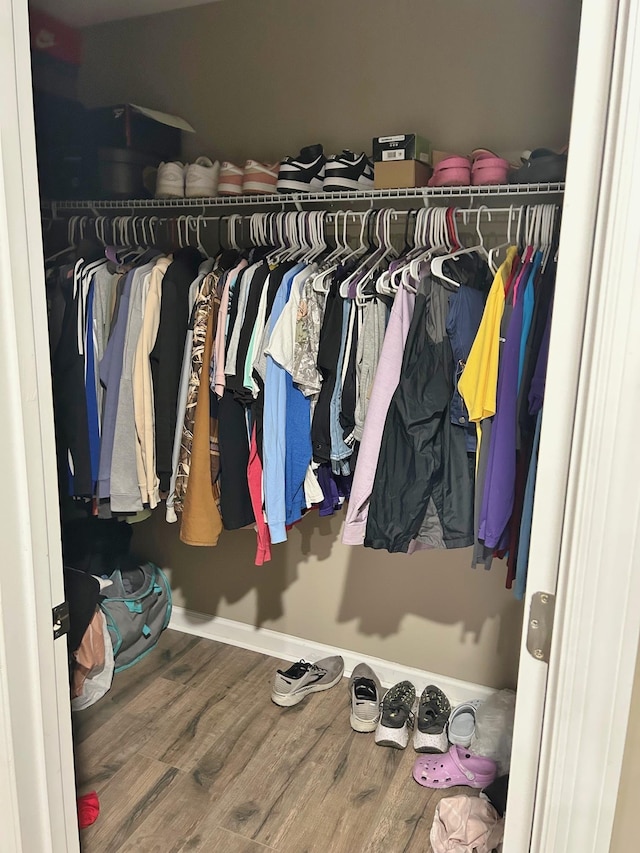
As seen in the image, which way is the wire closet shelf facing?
toward the camera

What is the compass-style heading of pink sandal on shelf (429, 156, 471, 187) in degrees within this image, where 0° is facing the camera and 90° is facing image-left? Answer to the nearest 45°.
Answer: approximately 45°

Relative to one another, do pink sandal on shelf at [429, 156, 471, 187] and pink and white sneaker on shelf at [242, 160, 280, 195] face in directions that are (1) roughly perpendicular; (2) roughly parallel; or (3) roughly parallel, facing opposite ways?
roughly parallel
